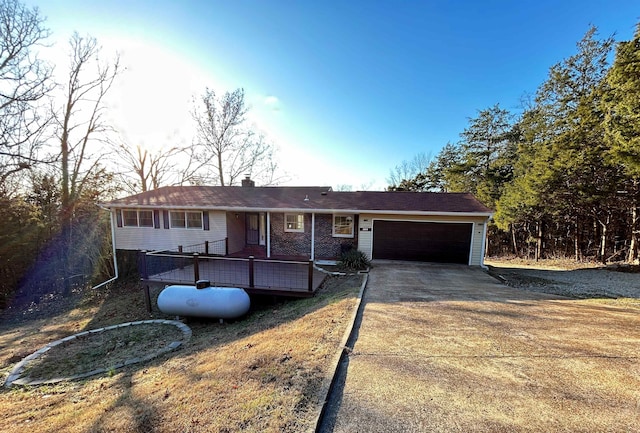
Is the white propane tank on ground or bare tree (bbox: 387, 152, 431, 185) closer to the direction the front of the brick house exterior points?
the white propane tank on ground

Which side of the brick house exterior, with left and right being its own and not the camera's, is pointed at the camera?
front

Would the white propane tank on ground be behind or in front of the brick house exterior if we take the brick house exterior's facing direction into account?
in front

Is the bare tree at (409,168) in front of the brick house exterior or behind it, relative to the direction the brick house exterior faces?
behind
